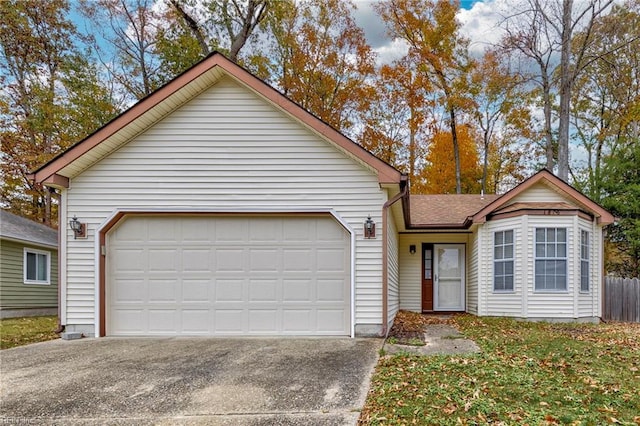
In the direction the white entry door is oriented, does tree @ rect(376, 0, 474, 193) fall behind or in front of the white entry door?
behind

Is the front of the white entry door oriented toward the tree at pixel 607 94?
no

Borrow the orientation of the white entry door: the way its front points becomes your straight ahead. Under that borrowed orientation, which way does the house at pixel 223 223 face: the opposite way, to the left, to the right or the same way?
the same way

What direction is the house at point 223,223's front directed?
toward the camera

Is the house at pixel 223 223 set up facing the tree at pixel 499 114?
no

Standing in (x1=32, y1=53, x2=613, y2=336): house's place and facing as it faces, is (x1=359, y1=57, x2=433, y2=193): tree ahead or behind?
behind

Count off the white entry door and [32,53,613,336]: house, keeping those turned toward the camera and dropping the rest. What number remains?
2

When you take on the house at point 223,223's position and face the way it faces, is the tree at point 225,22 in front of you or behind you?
behind

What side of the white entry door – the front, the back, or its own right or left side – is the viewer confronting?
front

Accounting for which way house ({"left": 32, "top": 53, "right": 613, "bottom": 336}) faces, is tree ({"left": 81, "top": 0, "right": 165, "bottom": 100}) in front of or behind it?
behind
